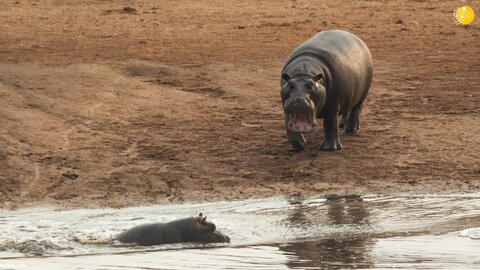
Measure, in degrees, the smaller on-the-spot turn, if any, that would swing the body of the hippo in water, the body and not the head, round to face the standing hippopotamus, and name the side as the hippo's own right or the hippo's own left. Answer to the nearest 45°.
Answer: approximately 45° to the hippo's own left

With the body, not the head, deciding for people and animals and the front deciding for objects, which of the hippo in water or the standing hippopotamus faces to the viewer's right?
the hippo in water

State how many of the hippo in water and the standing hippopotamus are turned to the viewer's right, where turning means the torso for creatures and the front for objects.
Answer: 1

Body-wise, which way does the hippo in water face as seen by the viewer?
to the viewer's right

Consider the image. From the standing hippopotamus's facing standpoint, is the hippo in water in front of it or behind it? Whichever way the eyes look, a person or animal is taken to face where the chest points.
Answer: in front

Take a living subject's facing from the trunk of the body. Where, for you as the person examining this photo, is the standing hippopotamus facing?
facing the viewer and to the left of the viewer
